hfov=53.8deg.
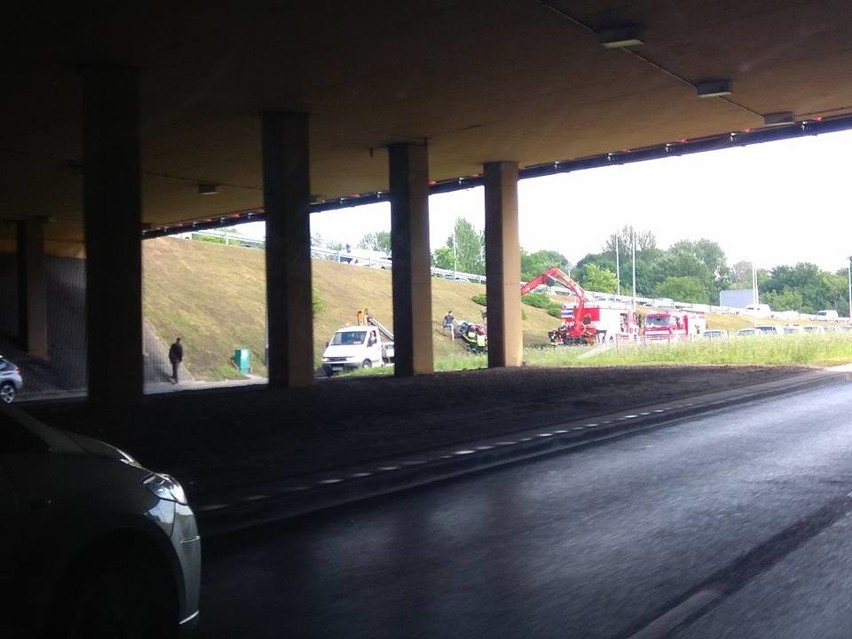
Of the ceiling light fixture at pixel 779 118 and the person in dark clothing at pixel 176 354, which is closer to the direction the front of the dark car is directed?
the ceiling light fixture

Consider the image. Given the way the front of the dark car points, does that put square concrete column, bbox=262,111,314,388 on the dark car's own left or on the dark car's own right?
on the dark car's own left

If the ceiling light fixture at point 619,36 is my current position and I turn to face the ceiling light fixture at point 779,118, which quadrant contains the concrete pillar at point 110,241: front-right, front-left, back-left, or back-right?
back-left

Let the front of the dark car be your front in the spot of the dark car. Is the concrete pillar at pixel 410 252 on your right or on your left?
on your left

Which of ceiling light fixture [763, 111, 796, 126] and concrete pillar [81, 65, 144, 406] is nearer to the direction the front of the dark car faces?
the ceiling light fixture
